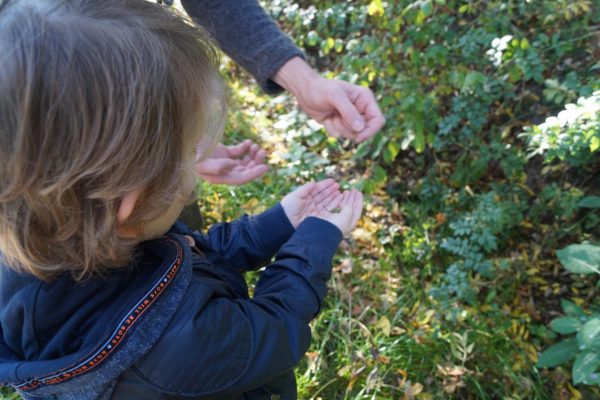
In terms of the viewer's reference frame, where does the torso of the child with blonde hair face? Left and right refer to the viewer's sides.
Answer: facing away from the viewer and to the right of the viewer

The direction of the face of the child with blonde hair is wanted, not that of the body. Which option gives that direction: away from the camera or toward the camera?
away from the camera
